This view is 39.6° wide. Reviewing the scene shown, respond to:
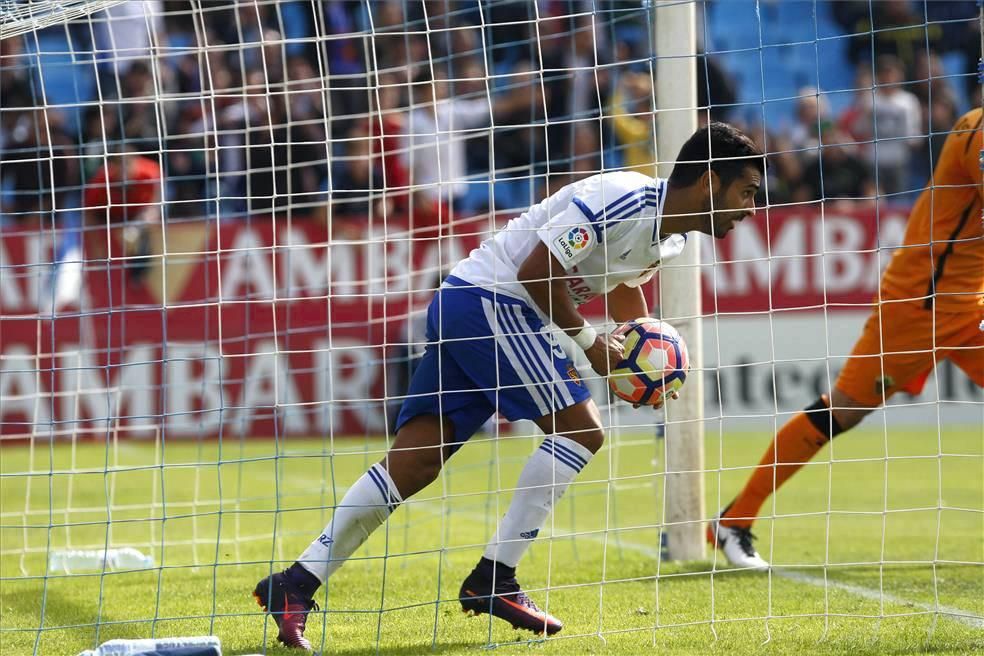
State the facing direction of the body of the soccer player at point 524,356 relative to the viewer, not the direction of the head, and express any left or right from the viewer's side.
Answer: facing to the right of the viewer

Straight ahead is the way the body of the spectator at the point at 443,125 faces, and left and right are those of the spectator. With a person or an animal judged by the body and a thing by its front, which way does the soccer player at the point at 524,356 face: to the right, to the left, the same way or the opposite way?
to the left

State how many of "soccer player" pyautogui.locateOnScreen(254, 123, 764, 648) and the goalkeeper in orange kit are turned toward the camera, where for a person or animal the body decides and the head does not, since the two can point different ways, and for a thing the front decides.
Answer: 0

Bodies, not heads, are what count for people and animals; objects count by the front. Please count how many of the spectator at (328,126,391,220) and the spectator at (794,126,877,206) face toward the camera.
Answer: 2

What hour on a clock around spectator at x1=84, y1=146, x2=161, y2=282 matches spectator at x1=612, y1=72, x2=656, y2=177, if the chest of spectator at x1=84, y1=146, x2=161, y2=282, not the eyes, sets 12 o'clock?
spectator at x1=612, y1=72, x2=656, y2=177 is roughly at 9 o'clock from spectator at x1=84, y1=146, x2=161, y2=282.

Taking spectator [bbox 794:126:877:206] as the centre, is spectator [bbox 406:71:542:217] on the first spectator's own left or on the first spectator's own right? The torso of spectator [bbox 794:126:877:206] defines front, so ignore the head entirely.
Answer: on the first spectator's own right

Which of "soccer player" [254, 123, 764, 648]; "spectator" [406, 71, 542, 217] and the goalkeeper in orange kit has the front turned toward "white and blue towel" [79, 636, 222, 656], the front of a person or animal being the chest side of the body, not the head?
the spectator
